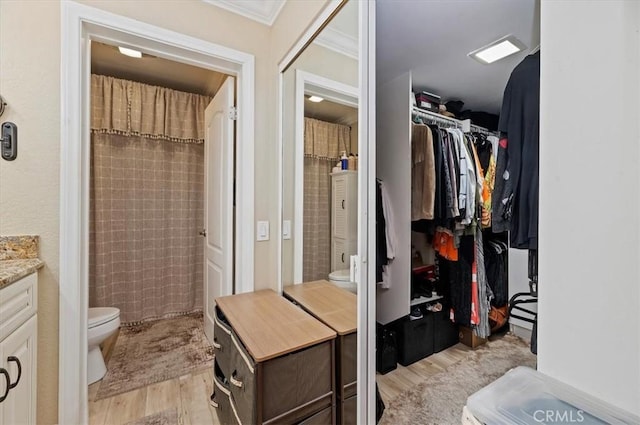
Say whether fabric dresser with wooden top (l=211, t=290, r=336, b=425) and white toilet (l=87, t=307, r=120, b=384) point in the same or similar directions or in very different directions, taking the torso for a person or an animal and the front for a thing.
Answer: very different directions

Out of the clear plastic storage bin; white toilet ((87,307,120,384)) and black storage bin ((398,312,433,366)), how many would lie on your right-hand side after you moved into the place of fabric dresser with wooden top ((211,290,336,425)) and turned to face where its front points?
1

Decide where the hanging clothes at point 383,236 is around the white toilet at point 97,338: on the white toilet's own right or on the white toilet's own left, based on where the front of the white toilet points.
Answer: on the white toilet's own right

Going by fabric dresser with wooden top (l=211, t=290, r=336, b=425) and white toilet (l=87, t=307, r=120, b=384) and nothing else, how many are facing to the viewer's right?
1

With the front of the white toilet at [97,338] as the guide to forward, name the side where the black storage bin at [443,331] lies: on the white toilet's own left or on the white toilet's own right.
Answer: on the white toilet's own right

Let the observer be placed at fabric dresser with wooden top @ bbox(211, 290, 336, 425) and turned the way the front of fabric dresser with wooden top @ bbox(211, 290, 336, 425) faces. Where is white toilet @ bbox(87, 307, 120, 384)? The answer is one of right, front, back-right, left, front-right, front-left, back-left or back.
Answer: right

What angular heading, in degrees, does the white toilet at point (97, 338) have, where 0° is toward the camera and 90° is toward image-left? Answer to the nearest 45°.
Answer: approximately 270°

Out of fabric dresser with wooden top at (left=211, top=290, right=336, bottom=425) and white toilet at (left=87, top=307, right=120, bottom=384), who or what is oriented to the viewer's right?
the white toilet
